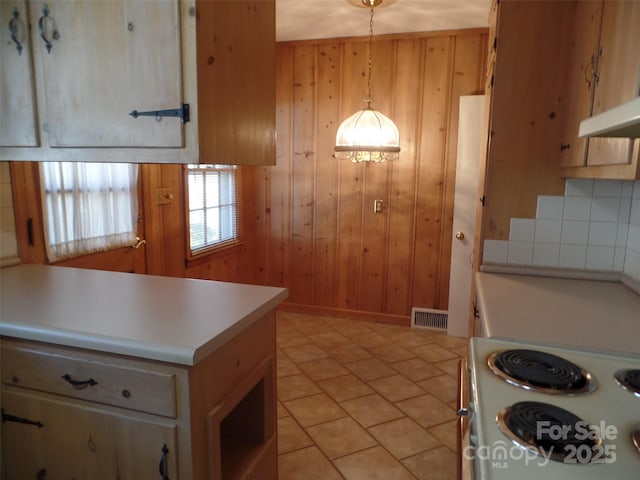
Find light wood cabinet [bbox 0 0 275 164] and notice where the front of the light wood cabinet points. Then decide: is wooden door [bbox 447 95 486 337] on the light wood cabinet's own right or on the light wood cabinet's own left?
on the light wood cabinet's own left

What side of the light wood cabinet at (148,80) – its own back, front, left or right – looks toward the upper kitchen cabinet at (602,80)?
left

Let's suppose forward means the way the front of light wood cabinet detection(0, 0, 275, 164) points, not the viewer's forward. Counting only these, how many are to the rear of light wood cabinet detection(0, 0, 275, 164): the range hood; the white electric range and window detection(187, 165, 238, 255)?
1

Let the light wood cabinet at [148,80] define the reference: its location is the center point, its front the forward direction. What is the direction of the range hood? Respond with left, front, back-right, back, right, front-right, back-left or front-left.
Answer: front-left

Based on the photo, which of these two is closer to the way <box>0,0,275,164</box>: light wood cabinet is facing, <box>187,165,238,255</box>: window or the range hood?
the range hood

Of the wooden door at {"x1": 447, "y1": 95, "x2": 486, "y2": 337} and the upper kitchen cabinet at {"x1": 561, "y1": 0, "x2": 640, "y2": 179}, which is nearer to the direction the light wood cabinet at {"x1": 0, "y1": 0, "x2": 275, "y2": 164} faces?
the upper kitchen cabinet

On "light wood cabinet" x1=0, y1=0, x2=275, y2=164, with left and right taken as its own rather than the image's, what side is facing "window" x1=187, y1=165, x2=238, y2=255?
back

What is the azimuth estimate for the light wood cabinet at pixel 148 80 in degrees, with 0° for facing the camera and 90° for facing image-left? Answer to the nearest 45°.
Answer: approximately 0°

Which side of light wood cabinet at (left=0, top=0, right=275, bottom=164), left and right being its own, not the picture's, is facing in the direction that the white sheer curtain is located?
back

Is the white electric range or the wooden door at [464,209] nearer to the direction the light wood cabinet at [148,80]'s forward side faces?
the white electric range
